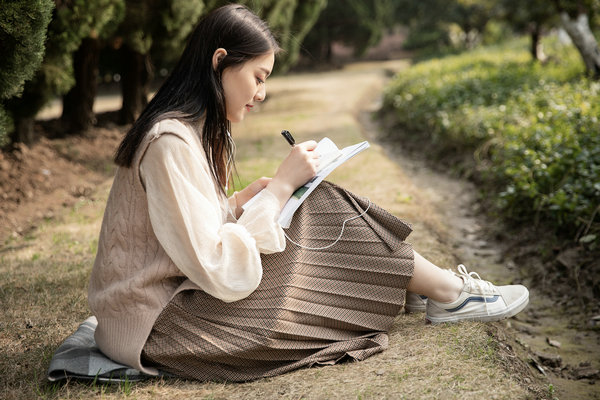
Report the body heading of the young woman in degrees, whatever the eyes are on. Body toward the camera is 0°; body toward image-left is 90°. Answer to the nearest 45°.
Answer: approximately 270°

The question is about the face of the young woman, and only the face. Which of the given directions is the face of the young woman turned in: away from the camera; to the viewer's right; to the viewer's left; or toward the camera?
to the viewer's right

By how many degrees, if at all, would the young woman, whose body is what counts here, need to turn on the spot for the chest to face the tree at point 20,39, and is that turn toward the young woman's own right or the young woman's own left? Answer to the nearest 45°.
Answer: approximately 135° to the young woman's own left

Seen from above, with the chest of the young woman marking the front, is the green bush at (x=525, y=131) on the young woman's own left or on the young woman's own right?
on the young woman's own left

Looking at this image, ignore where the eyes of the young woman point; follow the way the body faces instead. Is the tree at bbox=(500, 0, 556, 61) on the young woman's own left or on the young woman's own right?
on the young woman's own left

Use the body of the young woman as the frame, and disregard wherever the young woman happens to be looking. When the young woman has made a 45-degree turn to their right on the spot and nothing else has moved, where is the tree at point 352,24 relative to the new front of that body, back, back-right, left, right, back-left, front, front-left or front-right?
back-left

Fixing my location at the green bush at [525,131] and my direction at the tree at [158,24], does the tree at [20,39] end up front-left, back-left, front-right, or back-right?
front-left

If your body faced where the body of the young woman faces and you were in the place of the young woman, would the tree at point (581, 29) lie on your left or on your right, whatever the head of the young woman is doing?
on your left
